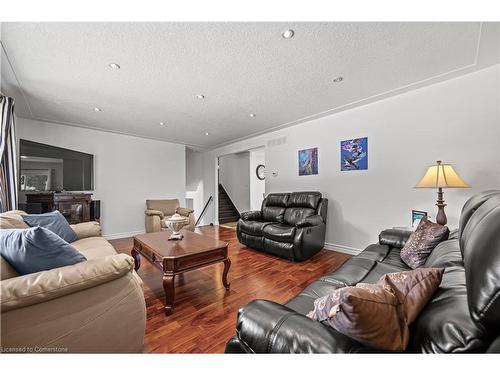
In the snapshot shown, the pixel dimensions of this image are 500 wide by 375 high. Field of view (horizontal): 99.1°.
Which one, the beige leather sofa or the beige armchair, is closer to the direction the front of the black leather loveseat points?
the beige leather sofa

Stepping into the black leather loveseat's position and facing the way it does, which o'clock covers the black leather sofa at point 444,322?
The black leather sofa is roughly at 10 o'clock from the black leather loveseat.

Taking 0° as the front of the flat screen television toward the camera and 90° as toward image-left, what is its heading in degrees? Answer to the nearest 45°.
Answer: approximately 315°

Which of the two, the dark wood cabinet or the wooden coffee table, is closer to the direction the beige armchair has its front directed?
the wooden coffee table

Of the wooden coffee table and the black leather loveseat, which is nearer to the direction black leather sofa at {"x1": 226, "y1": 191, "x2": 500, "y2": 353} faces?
the wooden coffee table

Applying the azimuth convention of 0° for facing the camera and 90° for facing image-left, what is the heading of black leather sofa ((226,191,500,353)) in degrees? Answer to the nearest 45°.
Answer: approximately 90°

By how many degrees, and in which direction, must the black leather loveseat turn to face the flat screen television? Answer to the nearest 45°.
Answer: approximately 45° to its right

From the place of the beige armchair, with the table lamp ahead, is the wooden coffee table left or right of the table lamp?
right

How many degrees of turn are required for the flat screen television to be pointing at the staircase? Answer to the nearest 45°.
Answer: approximately 45° to its left

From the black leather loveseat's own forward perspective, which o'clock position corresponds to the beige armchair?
The beige armchair is roughly at 2 o'clock from the black leather loveseat.
